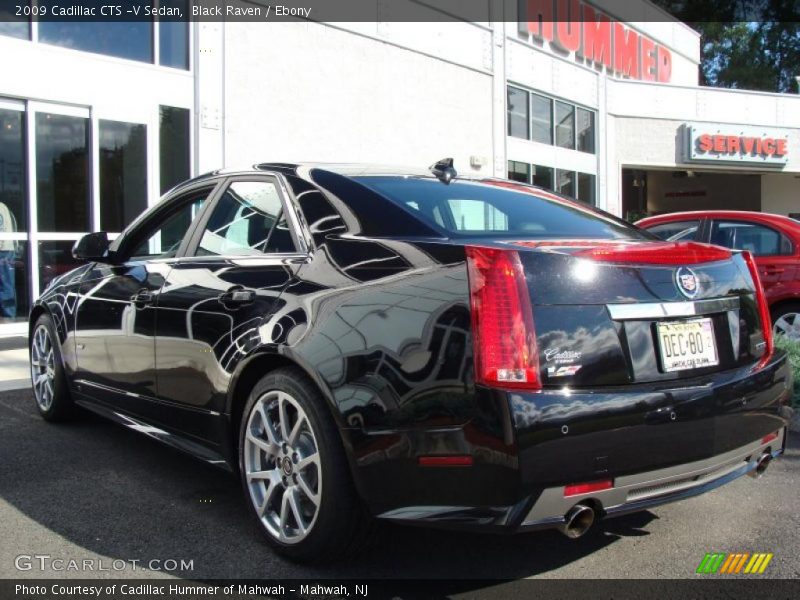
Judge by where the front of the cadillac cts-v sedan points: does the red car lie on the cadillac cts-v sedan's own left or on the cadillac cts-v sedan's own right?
on the cadillac cts-v sedan's own right

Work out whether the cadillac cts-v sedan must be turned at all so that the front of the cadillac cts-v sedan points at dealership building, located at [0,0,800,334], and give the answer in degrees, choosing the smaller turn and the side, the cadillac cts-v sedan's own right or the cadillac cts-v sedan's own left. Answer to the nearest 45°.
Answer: approximately 45° to the cadillac cts-v sedan's own right

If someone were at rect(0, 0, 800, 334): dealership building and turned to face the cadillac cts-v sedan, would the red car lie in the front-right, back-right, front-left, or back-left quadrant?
front-left

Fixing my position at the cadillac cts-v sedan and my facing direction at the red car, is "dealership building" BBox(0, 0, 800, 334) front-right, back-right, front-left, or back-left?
front-left

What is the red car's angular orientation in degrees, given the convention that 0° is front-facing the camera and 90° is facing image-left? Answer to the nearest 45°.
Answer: approximately 90°

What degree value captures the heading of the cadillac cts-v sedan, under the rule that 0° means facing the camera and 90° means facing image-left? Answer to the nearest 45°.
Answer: approximately 135°

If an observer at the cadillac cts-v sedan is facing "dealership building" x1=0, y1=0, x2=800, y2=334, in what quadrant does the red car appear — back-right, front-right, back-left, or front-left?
front-right

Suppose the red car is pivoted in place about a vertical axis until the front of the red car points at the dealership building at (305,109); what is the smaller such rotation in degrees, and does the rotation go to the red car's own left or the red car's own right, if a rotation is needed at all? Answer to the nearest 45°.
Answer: approximately 45° to the red car's own right
